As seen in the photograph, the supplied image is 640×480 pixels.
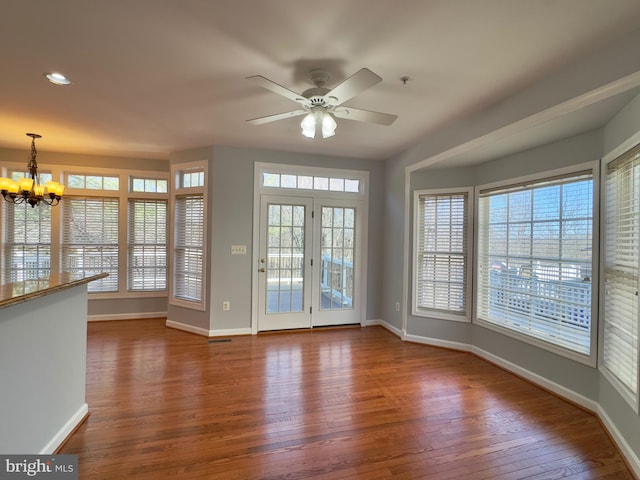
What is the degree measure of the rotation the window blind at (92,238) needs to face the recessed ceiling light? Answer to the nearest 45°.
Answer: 0° — it already faces it

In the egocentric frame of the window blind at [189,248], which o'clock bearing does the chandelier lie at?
The chandelier is roughly at 1 o'clock from the window blind.

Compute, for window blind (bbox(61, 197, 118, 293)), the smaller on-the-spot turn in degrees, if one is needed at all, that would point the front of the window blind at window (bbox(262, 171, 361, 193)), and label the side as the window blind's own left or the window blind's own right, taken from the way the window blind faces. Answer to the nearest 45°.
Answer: approximately 45° to the window blind's own left

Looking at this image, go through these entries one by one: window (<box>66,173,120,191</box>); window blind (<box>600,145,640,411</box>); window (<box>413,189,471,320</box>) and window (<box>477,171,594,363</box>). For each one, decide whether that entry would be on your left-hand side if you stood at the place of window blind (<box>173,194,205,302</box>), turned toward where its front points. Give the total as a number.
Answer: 3

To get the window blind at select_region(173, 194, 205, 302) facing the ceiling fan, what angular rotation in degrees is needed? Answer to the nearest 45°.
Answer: approximately 45° to its left

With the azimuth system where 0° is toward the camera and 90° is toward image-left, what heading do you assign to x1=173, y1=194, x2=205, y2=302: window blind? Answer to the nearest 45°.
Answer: approximately 45°

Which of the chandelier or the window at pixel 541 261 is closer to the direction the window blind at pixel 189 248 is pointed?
the chandelier

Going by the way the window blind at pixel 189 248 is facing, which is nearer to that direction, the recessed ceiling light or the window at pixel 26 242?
the recessed ceiling light

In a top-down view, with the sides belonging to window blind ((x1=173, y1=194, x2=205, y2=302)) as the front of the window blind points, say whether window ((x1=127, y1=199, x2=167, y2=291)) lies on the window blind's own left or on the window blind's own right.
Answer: on the window blind's own right
